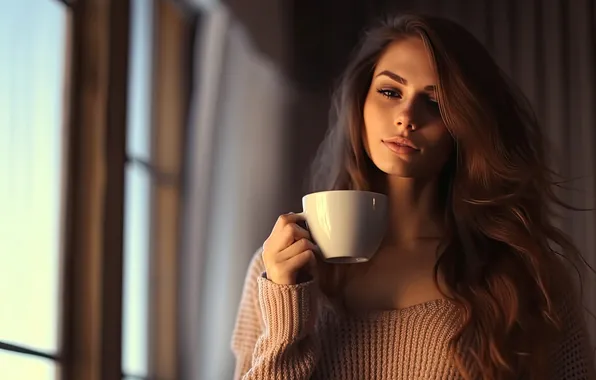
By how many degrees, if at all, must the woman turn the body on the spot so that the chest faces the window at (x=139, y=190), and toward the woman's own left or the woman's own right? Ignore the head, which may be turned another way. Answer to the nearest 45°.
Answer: approximately 135° to the woman's own right

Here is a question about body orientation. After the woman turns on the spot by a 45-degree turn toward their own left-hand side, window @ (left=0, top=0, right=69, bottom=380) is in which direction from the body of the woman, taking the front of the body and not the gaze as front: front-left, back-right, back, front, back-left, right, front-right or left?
back-right

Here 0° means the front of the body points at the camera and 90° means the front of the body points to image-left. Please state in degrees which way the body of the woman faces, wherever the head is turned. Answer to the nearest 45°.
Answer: approximately 0°
